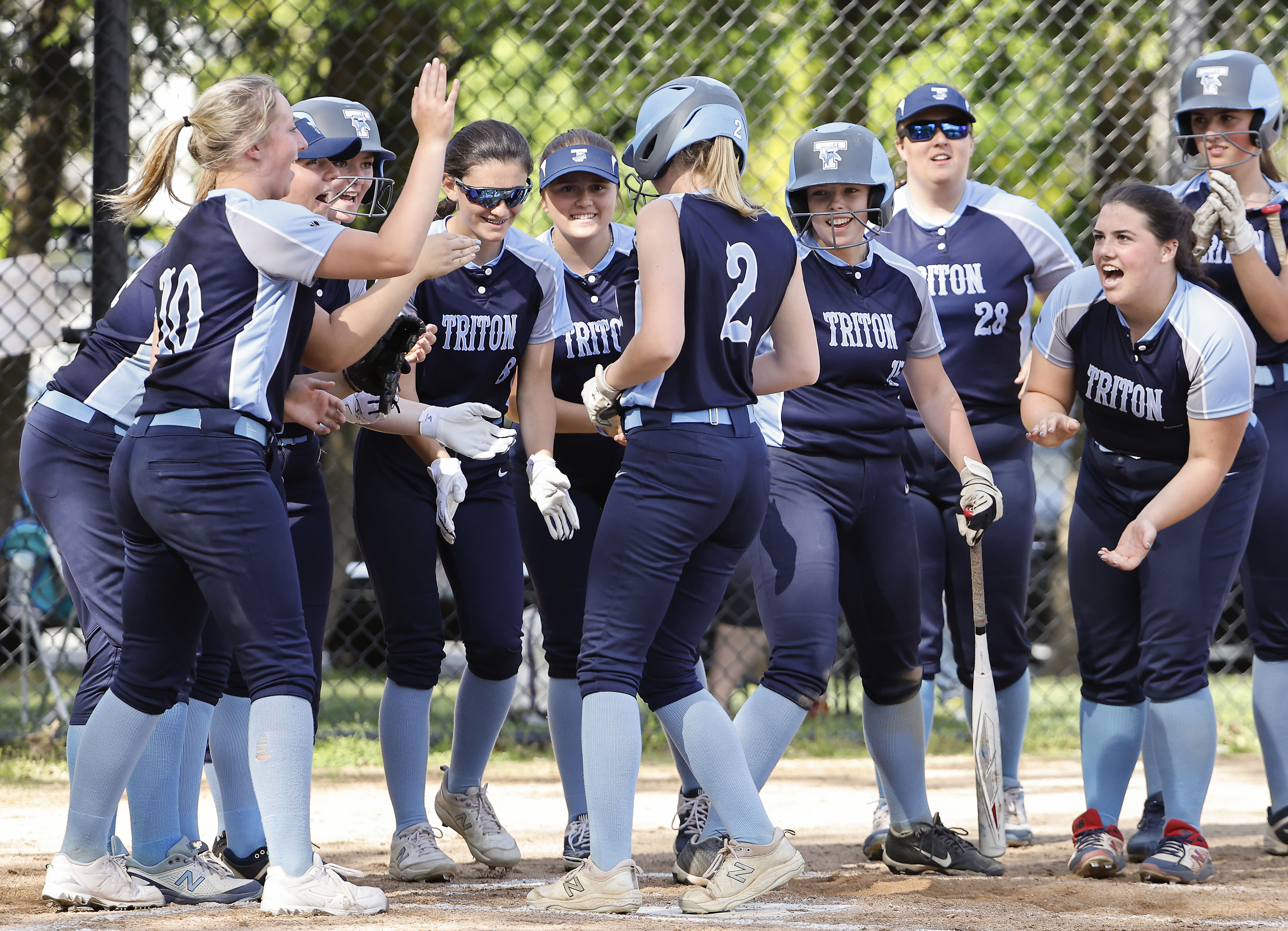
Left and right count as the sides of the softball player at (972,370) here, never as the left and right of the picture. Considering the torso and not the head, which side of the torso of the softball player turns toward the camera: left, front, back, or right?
front

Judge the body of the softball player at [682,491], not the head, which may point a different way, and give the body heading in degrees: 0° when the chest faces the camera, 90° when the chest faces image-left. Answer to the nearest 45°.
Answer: approximately 135°

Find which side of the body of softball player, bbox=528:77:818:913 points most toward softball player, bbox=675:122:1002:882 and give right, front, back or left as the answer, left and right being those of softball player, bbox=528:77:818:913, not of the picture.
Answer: right

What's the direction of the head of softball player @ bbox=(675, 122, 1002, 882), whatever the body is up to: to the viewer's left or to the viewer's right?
to the viewer's left

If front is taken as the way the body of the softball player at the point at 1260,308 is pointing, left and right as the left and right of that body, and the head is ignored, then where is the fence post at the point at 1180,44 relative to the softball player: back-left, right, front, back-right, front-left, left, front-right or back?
back-right

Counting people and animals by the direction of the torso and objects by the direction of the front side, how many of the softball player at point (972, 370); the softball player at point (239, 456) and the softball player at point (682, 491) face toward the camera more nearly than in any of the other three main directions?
1

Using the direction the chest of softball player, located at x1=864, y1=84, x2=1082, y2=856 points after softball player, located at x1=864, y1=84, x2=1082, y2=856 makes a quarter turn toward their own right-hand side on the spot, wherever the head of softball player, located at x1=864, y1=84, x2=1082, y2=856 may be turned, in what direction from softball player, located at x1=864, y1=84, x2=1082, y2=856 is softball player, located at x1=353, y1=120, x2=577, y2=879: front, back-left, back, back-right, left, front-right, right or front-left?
front-left

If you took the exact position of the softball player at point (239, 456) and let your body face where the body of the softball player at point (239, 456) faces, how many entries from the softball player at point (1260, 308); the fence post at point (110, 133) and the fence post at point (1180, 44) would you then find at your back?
0

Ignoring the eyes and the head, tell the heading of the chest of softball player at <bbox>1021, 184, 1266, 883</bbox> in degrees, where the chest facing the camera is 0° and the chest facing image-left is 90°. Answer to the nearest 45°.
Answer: approximately 45°

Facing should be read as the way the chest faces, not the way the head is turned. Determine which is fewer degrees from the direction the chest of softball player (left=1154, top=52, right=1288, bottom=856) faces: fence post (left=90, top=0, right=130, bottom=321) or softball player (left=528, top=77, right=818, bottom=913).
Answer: the softball player

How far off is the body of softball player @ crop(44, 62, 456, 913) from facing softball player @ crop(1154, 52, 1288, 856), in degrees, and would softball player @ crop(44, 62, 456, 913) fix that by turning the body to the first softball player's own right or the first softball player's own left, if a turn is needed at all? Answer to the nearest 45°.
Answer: approximately 45° to the first softball player's own right

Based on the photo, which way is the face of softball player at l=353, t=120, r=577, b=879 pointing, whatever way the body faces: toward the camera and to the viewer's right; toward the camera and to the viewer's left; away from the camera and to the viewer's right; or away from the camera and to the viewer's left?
toward the camera and to the viewer's right

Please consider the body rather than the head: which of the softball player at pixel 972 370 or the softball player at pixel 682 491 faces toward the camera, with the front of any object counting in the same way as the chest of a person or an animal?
the softball player at pixel 972 370

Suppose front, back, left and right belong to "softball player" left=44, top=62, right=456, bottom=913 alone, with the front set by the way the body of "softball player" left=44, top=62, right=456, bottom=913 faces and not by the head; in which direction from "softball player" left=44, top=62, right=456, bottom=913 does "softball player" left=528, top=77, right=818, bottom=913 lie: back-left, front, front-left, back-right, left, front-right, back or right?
front-right

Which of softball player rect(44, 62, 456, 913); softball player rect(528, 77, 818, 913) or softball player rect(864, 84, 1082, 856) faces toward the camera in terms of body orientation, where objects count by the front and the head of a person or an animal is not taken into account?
softball player rect(864, 84, 1082, 856)

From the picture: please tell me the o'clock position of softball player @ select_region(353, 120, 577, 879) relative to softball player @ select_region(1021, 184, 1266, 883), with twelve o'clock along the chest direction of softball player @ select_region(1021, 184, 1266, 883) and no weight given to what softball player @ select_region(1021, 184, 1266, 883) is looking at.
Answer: softball player @ select_region(353, 120, 577, 879) is roughly at 1 o'clock from softball player @ select_region(1021, 184, 1266, 883).
